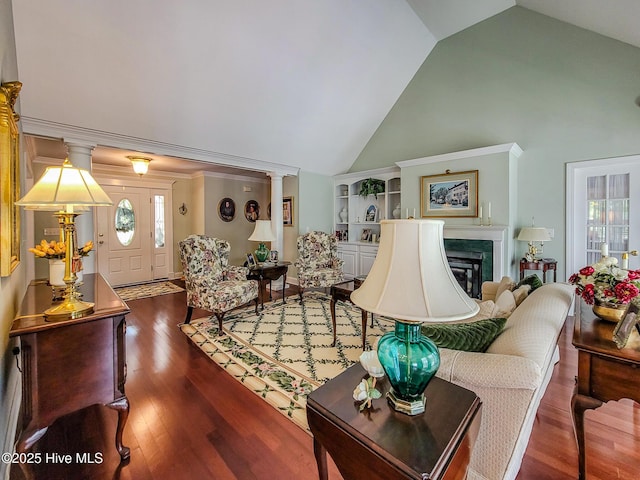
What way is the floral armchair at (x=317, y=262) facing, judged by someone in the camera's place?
facing the viewer

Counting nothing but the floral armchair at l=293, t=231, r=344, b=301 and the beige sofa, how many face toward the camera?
1

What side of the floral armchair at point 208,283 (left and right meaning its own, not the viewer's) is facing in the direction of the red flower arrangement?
front

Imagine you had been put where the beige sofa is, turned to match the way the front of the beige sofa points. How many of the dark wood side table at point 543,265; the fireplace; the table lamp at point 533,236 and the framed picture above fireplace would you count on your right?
4

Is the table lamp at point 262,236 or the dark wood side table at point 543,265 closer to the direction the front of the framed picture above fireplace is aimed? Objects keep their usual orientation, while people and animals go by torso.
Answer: the table lamp

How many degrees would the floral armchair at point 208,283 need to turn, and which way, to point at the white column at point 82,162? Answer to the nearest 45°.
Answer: approximately 135° to its right

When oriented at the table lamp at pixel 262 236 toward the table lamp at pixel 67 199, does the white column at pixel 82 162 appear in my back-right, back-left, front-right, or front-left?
front-right

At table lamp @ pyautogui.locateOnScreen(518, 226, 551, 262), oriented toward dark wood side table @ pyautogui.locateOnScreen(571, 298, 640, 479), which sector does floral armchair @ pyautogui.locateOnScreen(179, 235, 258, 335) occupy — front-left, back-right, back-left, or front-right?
front-right

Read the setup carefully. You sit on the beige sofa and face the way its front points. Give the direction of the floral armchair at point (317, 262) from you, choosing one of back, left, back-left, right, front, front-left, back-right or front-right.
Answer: front-right

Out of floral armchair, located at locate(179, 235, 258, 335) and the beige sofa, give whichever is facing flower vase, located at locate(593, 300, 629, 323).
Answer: the floral armchair

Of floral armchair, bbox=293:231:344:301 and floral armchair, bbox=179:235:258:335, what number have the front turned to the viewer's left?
0

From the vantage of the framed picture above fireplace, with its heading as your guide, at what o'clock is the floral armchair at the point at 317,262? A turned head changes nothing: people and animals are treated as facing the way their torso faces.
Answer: The floral armchair is roughly at 1 o'clock from the framed picture above fireplace.

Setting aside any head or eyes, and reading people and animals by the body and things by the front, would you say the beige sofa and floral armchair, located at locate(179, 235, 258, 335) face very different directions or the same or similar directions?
very different directions

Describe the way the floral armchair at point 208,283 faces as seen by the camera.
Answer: facing the viewer and to the right of the viewer

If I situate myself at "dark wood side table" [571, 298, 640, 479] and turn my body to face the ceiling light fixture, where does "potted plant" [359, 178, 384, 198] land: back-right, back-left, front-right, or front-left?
front-right

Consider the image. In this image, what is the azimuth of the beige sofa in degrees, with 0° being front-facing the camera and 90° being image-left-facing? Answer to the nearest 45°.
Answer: approximately 90°

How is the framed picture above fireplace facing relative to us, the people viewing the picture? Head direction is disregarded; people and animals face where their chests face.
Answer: facing the viewer and to the left of the viewer

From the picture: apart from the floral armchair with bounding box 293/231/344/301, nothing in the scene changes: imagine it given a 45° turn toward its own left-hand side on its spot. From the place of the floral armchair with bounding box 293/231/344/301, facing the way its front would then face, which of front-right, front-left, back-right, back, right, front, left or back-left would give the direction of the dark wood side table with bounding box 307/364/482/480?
front-right

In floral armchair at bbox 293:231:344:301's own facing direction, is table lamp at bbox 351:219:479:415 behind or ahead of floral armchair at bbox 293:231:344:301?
ahead
